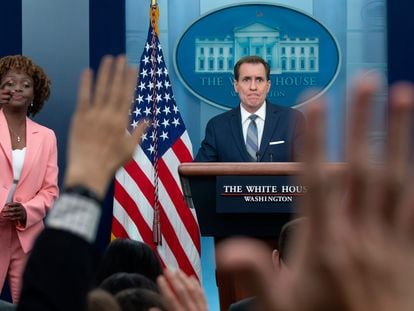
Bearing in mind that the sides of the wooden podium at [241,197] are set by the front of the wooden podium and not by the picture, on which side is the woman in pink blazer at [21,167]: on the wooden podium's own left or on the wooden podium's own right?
on the wooden podium's own right

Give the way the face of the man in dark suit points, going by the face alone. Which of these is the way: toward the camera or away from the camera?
toward the camera

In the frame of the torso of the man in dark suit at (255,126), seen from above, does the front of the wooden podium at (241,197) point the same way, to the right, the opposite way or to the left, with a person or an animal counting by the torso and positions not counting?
the same way

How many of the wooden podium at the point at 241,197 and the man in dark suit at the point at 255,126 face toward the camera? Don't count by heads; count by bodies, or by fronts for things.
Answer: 2

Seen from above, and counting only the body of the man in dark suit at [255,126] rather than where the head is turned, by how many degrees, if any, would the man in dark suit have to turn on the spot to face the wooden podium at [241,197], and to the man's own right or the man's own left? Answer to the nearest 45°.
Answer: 0° — they already face it

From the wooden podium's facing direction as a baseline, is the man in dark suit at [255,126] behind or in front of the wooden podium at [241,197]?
behind

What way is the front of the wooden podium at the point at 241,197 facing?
toward the camera

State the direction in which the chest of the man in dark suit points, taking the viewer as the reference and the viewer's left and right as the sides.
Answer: facing the viewer

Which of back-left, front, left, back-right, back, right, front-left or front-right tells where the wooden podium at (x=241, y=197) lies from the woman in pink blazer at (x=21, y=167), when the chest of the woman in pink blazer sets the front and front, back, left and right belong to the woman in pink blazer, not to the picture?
left
